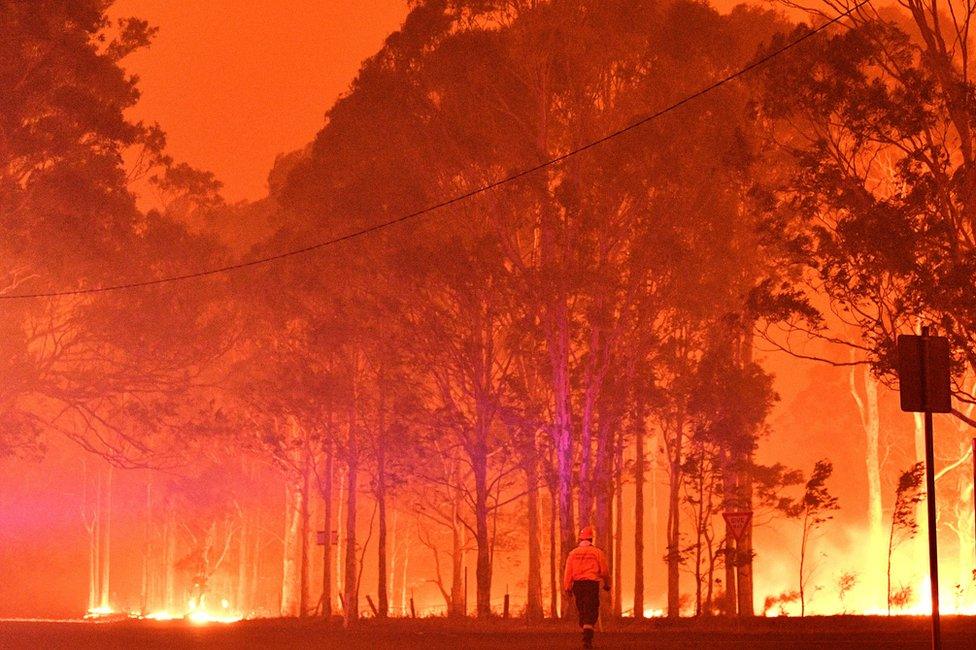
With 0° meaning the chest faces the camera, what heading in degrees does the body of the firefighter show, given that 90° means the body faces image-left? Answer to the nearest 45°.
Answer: approximately 180°

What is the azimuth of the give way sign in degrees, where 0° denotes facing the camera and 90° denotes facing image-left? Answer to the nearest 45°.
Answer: approximately 0°

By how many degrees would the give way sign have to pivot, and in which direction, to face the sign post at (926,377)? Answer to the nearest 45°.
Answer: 0° — it already faces it

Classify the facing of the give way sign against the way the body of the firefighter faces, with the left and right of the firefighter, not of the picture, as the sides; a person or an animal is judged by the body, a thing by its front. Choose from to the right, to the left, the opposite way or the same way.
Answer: the opposite way

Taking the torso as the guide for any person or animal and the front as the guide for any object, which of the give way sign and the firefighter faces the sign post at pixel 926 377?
the give way sign

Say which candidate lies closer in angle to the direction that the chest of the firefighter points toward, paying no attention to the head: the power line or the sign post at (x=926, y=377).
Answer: the power line

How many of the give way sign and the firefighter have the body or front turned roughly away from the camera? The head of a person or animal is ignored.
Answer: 1
